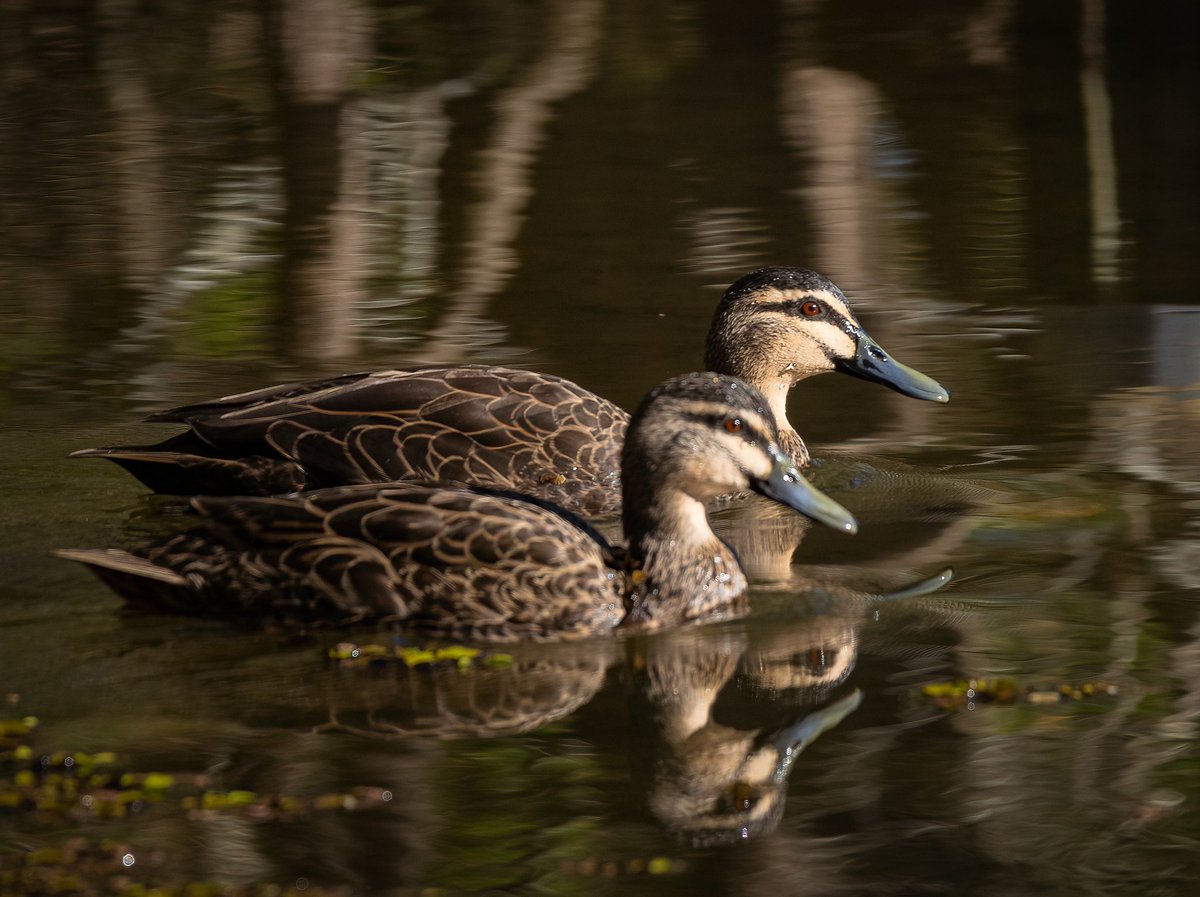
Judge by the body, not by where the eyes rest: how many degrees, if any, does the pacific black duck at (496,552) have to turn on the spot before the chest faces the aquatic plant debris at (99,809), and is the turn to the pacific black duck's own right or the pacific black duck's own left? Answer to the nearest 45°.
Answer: approximately 135° to the pacific black duck's own right

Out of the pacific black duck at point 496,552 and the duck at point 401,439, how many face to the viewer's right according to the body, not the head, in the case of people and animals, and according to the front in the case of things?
2

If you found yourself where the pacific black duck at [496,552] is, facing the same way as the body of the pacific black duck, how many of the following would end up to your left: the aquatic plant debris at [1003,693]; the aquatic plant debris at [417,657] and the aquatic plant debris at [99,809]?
0

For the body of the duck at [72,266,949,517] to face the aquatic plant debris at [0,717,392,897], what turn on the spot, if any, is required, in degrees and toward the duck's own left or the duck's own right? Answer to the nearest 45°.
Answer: approximately 90° to the duck's own right

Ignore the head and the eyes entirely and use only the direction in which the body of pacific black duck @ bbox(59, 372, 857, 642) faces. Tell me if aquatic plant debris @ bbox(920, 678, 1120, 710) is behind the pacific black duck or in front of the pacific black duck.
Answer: in front

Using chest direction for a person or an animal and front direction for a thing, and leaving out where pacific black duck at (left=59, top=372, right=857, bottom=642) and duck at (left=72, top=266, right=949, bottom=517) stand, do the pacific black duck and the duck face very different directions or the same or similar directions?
same or similar directions

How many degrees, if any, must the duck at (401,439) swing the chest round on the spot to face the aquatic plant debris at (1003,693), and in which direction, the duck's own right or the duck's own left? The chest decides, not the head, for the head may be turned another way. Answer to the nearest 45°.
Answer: approximately 45° to the duck's own right

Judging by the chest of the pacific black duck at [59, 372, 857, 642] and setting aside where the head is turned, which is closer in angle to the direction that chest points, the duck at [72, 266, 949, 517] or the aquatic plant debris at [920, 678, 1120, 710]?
the aquatic plant debris

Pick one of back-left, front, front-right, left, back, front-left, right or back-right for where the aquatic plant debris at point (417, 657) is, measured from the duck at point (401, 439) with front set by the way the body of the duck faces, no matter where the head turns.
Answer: right

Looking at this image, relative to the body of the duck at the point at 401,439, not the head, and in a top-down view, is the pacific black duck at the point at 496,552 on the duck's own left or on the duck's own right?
on the duck's own right

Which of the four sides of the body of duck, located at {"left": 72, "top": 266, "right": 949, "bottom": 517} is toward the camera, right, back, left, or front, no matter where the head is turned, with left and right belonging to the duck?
right

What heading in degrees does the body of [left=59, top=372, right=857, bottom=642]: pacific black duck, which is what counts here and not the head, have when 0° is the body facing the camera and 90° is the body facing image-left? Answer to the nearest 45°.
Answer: approximately 270°

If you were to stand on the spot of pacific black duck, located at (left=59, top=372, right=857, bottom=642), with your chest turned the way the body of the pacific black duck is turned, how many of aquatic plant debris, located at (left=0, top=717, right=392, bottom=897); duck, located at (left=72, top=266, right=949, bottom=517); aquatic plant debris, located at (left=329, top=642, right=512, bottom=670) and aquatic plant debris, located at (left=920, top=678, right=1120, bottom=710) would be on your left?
1
